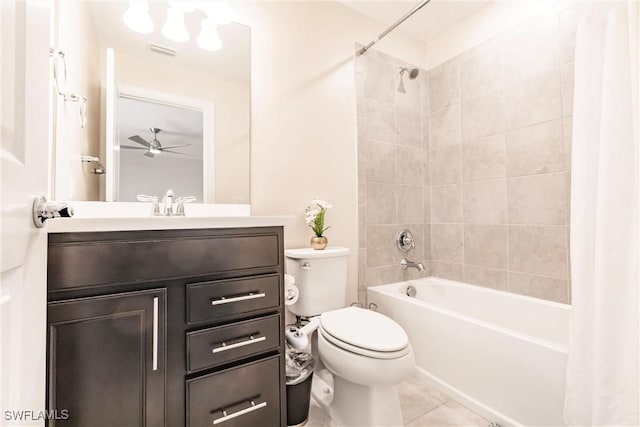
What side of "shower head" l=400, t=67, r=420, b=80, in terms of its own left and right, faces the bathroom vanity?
right

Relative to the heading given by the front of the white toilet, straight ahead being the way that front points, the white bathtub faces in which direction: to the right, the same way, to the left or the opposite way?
to the right

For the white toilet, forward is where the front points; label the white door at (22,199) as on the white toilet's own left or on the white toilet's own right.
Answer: on the white toilet's own right

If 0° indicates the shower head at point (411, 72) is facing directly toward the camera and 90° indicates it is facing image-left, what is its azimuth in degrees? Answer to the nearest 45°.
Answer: approximately 315°

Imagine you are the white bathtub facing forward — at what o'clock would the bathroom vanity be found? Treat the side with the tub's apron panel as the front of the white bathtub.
The bathroom vanity is roughly at 12 o'clock from the white bathtub.

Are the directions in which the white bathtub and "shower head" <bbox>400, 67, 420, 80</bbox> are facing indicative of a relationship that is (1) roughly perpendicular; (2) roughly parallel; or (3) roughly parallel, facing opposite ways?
roughly perpendicular

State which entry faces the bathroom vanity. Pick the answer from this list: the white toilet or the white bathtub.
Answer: the white bathtub

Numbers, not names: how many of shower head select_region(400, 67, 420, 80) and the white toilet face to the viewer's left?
0

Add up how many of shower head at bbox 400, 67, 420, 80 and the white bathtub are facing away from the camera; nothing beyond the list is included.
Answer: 0

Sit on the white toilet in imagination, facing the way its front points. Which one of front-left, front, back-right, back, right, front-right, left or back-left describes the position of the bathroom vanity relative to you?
right

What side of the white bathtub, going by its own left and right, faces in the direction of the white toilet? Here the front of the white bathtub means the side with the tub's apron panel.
front

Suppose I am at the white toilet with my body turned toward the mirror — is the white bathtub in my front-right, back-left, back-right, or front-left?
back-right

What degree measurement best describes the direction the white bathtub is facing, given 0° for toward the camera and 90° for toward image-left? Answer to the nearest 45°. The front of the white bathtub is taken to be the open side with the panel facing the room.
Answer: approximately 45°
